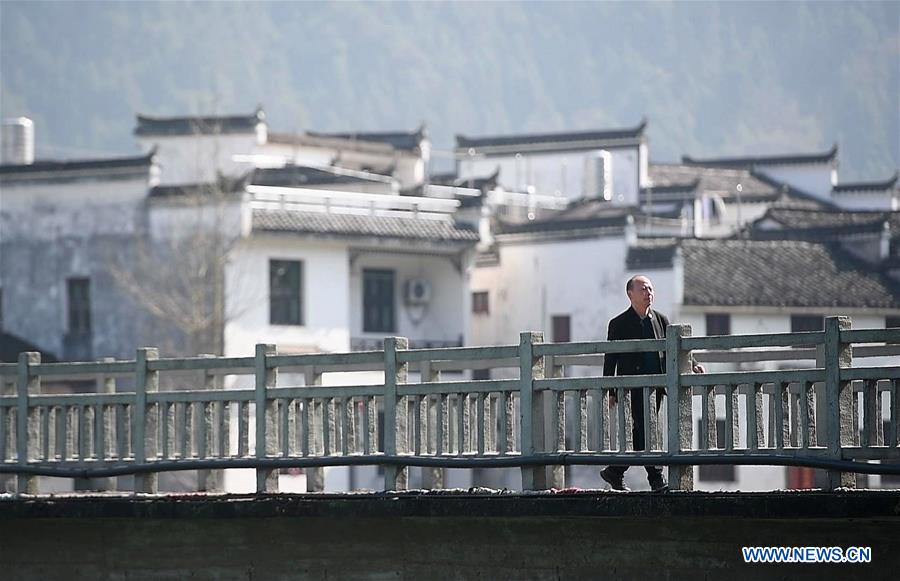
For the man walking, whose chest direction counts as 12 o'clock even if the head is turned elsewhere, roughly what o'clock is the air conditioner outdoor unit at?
The air conditioner outdoor unit is roughly at 7 o'clock from the man walking.

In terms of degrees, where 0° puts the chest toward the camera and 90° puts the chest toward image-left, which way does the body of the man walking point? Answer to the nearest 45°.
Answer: approximately 315°
